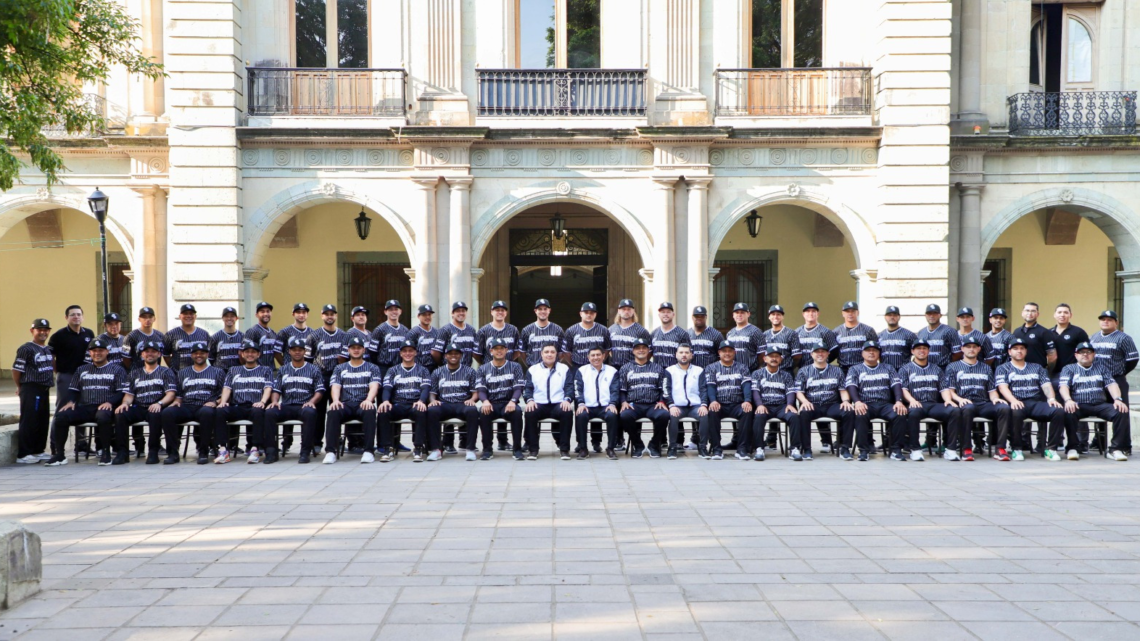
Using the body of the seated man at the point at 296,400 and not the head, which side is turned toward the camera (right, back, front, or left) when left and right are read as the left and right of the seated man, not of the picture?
front

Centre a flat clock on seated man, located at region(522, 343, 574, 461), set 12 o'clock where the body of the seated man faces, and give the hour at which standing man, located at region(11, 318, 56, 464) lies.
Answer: The standing man is roughly at 3 o'clock from the seated man.

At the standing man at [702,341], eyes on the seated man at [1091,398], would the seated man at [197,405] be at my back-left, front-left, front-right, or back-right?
back-right

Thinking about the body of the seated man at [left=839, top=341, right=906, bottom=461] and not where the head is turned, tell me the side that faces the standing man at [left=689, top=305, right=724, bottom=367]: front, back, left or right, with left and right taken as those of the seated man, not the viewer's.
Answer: right

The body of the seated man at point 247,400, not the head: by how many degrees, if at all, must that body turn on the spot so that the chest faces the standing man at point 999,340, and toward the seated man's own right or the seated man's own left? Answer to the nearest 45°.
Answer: approximately 90° to the seated man's own left

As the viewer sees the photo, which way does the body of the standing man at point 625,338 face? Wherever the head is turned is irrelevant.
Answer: toward the camera

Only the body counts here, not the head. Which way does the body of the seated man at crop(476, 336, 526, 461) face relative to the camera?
toward the camera

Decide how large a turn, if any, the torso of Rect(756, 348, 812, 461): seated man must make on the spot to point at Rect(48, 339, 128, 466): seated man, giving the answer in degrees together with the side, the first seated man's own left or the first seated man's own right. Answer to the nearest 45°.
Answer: approximately 90° to the first seated man's own right

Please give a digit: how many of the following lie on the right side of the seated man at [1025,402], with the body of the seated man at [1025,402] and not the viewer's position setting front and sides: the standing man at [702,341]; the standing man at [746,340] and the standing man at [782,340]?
3

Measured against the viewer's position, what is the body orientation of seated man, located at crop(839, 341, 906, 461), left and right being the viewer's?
facing the viewer

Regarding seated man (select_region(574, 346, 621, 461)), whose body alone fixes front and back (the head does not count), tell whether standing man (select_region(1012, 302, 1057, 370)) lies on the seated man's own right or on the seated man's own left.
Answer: on the seated man's own left
